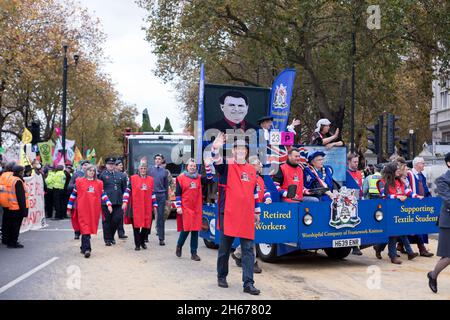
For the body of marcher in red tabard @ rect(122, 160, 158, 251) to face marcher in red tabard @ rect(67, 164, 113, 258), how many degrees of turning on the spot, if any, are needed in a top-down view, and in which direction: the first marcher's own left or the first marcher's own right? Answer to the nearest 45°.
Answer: approximately 45° to the first marcher's own right

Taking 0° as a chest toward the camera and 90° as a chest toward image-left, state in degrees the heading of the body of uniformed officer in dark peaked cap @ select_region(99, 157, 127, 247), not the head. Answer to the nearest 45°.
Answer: approximately 0°

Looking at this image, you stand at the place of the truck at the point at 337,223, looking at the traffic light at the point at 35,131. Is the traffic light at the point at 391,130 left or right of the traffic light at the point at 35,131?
right

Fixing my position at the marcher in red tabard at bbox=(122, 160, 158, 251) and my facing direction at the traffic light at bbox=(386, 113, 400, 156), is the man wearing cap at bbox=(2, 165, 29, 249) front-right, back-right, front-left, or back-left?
back-left

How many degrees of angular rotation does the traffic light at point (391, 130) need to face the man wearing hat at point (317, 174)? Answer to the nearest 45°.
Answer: approximately 90° to its right

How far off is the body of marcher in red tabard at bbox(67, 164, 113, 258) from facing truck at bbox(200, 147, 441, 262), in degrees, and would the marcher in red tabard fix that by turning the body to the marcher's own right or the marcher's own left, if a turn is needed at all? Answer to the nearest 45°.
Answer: approximately 45° to the marcher's own left

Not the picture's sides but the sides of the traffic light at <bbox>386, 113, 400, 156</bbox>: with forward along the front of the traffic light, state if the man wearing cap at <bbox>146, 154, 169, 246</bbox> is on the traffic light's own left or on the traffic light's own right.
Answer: on the traffic light's own right
